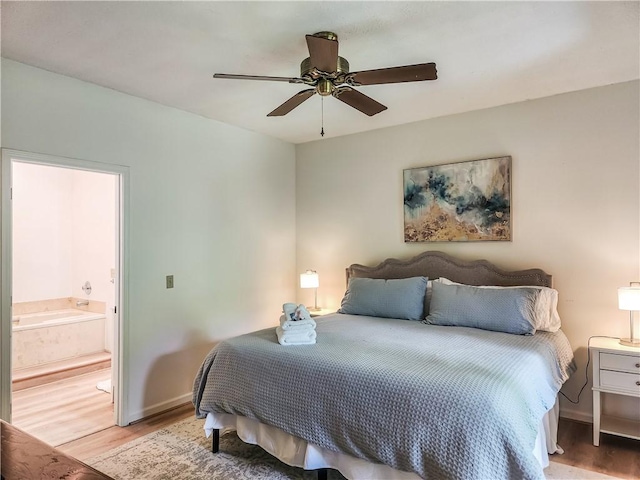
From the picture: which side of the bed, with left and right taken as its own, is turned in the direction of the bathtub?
right

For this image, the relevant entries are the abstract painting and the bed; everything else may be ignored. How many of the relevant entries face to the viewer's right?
0

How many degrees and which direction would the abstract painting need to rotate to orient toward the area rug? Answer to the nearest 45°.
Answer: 0° — it already faces it

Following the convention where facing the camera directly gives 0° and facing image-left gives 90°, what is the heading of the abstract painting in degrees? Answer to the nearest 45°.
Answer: approximately 45°

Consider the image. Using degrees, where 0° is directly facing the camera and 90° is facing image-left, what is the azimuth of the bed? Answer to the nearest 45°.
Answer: approximately 45°

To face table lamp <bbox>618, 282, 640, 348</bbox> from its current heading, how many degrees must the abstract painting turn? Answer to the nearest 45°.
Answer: approximately 90° to its left

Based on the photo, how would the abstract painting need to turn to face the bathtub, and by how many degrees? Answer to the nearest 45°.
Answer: approximately 45° to its right

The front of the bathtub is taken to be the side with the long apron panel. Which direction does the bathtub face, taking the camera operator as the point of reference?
facing the viewer and to the right of the viewer

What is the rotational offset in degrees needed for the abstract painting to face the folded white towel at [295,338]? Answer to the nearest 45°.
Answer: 0° — it already faces it

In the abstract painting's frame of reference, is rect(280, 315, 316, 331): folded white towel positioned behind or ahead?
ahead

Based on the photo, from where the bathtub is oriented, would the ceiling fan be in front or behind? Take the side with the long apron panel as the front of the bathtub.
in front
